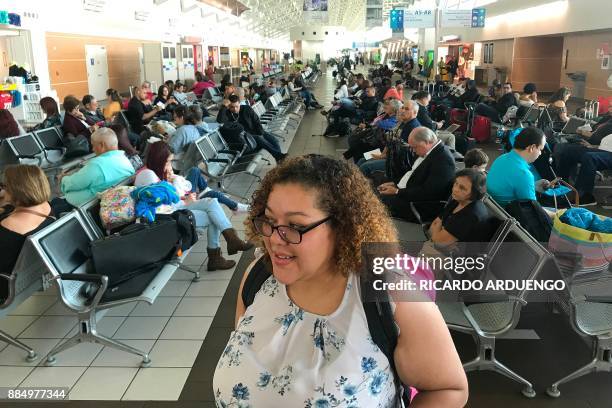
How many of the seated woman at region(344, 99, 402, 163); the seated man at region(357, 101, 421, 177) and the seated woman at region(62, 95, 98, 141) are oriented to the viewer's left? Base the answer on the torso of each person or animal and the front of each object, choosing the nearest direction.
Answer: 2

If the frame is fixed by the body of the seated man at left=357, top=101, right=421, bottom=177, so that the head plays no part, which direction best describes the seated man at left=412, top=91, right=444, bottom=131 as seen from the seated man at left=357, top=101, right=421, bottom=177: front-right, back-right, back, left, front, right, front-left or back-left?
right

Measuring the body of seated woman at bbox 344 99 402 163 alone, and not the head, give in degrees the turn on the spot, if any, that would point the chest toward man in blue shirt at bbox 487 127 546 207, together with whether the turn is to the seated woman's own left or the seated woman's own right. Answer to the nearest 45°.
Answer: approximately 90° to the seated woman's own left

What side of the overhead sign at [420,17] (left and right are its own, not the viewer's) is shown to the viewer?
front

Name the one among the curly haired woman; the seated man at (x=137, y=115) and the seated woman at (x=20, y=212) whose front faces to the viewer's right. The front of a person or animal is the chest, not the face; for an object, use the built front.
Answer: the seated man

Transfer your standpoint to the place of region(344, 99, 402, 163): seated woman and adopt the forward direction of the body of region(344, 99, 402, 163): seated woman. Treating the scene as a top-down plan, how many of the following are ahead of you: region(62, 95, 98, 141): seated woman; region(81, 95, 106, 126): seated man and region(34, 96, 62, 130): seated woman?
3

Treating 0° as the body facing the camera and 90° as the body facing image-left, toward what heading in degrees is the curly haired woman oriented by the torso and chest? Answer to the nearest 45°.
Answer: approximately 45°

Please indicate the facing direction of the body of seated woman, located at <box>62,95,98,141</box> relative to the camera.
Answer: to the viewer's right

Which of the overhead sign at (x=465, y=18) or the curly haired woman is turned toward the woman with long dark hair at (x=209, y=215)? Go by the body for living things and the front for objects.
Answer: the overhead sign

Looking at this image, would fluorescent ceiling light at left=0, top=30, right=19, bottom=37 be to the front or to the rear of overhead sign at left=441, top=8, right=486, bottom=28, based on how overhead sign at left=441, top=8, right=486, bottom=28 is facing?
to the front

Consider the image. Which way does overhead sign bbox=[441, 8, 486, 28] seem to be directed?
toward the camera

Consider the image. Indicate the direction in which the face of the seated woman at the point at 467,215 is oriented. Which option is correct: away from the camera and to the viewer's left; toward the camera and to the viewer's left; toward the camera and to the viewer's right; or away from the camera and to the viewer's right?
toward the camera and to the viewer's left

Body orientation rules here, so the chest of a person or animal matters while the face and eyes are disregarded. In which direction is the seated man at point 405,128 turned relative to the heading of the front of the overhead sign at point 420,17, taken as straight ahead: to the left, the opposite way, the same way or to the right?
to the right

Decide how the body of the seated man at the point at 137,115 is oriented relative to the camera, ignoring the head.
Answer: to the viewer's right

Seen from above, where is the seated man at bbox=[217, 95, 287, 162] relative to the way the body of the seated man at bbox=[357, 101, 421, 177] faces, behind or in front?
in front

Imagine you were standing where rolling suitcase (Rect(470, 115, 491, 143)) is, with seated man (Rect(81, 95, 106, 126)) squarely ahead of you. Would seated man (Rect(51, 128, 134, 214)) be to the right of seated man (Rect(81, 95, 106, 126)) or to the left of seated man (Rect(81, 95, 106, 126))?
left

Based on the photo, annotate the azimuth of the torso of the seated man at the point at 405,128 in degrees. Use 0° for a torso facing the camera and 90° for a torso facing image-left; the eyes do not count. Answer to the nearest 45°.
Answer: approximately 90°
